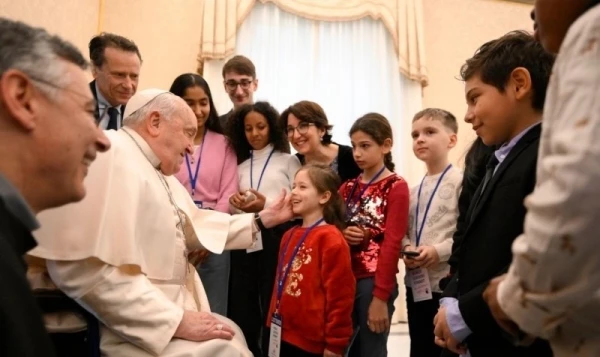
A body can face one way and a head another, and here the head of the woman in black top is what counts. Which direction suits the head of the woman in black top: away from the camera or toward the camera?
toward the camera

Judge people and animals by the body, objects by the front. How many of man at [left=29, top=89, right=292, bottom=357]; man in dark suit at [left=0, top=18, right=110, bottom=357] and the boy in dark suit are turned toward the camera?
0

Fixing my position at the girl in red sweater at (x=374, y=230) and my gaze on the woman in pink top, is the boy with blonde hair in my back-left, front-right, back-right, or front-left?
back-right

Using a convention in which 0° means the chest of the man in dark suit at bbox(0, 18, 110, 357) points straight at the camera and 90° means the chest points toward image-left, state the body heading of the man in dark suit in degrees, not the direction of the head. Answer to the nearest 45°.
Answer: approximately 270°

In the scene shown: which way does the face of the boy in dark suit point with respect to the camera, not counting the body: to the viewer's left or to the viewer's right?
to the viewer's left

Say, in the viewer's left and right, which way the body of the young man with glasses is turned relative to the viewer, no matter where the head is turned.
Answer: facing the viewer

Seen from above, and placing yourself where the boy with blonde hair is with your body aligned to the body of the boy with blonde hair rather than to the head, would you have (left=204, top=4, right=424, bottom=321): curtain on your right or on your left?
on your right

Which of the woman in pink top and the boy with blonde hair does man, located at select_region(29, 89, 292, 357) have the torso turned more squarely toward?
the boy with blonde hair

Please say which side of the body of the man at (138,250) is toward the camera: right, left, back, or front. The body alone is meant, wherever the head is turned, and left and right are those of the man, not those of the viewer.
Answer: right

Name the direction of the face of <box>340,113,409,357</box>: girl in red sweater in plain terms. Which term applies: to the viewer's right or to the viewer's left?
to the viewer's left

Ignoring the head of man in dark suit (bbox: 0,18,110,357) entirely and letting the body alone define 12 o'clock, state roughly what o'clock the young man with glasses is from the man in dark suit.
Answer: The young man with glasses is roughly at 10 o'clock from the man in dark suit.

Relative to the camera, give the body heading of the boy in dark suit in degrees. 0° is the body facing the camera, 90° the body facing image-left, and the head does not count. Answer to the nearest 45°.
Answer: approximately 90°

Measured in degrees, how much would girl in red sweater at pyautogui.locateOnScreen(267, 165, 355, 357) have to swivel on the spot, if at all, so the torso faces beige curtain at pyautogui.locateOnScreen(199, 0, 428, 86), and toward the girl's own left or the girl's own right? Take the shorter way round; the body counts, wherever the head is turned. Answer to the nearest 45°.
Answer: approximately 135° to the girl's own right

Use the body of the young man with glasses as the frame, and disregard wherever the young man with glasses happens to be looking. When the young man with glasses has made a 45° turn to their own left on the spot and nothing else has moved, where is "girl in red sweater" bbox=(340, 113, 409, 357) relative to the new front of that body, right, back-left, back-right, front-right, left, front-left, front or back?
front

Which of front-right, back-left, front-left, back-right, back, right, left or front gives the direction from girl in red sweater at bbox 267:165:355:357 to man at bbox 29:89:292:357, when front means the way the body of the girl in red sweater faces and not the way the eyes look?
front

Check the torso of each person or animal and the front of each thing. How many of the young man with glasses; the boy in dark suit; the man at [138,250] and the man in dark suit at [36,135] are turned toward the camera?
1
